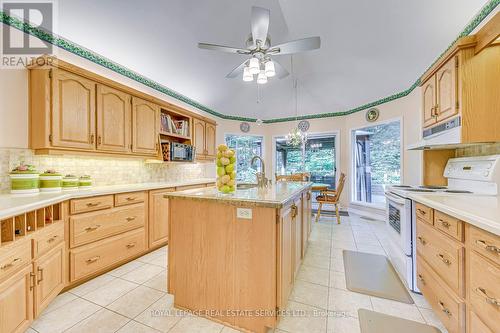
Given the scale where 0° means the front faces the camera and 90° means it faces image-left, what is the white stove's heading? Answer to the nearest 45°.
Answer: approximately 45°

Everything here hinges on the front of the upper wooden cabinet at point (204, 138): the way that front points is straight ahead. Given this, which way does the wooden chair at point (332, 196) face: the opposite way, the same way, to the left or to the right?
the opposite way

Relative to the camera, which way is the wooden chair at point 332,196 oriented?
to the viewer's left

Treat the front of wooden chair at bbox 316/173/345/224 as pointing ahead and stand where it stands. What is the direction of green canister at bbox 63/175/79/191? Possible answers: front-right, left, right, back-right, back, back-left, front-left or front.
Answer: front-left

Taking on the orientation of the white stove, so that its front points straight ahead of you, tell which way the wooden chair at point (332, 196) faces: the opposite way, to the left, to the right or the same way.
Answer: the same way

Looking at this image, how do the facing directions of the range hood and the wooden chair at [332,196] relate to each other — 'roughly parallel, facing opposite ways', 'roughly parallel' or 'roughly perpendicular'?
roughly parallel

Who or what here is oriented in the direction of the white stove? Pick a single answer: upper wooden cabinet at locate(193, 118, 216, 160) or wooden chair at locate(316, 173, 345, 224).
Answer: the upper wooden cabinet

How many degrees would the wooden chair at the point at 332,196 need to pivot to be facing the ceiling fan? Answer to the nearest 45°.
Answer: approximately 90° to its left

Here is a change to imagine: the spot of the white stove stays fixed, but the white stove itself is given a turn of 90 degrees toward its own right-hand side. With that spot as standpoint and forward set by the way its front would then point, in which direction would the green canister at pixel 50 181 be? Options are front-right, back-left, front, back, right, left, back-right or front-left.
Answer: left

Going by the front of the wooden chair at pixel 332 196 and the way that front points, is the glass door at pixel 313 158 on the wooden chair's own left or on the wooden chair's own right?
on the wooden chair's own right

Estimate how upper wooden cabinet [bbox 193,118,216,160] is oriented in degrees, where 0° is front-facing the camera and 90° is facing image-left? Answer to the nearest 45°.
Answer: approximately 315°

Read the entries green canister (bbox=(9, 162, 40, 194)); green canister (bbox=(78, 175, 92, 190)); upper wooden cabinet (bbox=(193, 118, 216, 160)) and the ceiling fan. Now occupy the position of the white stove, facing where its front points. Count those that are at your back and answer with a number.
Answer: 0

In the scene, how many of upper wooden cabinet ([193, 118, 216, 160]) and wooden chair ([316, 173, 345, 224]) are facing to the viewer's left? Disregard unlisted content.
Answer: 1

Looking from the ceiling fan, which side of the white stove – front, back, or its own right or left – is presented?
front

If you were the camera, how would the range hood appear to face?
facing the viewer and to the left of the viewer

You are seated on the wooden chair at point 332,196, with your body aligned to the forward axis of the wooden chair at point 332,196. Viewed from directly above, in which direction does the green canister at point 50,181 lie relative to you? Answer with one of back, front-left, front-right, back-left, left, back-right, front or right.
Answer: front-left

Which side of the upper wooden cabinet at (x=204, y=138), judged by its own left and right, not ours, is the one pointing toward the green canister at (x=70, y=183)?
right

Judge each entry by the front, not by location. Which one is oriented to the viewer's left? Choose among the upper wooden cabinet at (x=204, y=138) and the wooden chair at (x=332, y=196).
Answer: the wooden chair

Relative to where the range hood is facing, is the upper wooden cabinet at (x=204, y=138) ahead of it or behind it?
ahead
